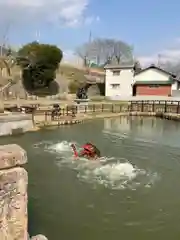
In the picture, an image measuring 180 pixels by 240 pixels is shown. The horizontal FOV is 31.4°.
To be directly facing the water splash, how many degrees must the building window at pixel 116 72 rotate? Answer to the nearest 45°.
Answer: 0° — it already faces it

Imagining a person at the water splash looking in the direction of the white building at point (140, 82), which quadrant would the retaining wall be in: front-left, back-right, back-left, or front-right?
front-left

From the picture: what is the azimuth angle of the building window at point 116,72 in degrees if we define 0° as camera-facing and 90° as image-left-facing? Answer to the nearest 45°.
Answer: approximately 0°

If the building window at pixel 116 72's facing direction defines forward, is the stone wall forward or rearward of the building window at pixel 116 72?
forward

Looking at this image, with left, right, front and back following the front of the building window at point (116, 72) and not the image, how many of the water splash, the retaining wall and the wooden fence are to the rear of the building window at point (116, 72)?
0

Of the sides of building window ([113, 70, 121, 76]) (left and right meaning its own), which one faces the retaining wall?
front

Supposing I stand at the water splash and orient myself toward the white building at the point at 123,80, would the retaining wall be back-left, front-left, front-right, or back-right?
front-left

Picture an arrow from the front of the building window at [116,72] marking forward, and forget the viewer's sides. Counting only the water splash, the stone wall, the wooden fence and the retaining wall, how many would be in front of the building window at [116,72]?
4

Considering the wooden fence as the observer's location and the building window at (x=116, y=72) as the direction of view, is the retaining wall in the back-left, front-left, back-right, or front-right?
back-left

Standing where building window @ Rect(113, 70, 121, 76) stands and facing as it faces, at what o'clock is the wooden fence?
The wooden fence is roughly at 12 o'clock from the building window.
